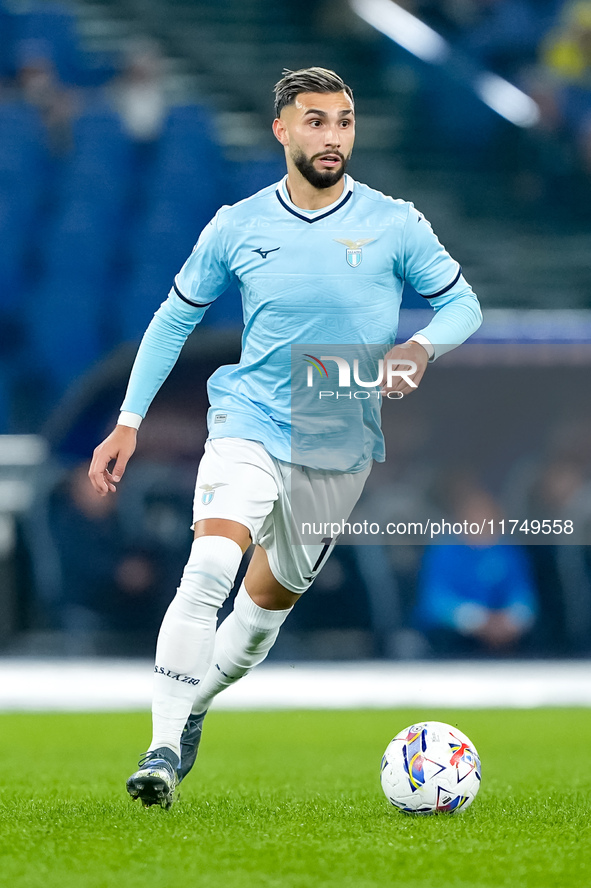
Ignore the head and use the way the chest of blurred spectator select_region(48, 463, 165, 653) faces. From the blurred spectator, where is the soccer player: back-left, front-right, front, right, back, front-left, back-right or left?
front-right

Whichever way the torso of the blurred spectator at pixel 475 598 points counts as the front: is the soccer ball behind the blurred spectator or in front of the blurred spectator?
in front

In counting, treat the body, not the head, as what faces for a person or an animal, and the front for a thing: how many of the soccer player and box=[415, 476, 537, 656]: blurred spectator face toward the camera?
2

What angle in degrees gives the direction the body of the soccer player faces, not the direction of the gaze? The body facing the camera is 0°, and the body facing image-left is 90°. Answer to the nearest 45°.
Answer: approximately 0°

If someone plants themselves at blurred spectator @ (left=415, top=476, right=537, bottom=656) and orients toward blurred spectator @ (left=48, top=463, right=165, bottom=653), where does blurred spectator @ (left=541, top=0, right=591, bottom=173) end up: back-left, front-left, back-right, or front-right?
back-right

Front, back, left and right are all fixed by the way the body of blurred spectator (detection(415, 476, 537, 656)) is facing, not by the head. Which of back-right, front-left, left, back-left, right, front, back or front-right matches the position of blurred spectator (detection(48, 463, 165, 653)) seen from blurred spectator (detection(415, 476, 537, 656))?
right
